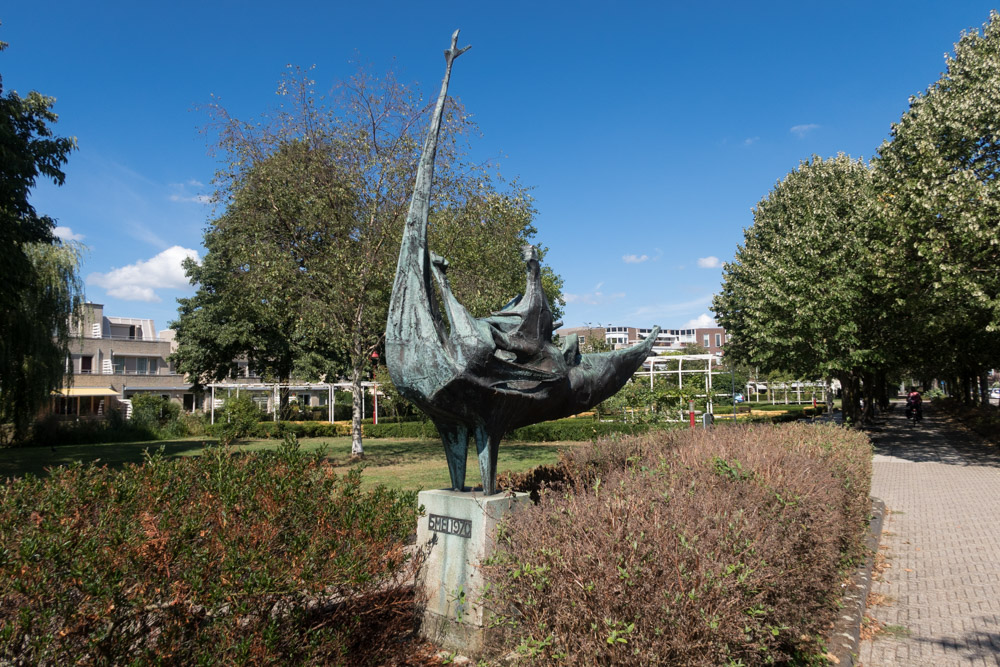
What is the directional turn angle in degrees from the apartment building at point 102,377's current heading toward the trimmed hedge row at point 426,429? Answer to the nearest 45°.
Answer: approximately 45° to its left

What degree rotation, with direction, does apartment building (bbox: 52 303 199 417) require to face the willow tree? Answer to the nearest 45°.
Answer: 0° — it already faces it

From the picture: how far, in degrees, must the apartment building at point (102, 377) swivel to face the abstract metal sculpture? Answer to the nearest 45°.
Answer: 0° — it already faces it

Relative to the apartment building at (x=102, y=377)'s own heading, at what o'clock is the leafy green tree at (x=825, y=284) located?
The leafy green tree is roughly at 11 o'clock from the apartment building.

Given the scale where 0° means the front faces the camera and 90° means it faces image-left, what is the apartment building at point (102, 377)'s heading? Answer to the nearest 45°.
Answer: approximately 0°

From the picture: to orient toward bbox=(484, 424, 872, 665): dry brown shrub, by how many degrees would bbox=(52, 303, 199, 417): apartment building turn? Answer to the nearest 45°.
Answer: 0° — it already faces it

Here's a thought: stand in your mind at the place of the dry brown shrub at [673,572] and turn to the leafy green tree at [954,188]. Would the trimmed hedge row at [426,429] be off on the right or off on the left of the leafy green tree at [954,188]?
left
